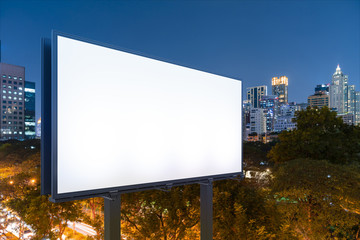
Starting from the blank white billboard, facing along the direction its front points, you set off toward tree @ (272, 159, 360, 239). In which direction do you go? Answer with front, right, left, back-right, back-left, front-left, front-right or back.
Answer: left

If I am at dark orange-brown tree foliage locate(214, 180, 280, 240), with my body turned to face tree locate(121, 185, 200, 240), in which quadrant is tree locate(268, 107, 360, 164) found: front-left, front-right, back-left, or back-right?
back-right

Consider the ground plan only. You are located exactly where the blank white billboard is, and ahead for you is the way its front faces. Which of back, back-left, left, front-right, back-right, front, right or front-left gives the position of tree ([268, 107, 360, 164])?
left

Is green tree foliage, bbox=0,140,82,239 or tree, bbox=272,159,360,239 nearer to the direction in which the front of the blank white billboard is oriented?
the tree

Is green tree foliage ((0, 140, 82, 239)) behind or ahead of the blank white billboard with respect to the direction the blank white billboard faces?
behind

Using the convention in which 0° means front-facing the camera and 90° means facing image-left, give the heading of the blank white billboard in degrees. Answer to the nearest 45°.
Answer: approximately 315°

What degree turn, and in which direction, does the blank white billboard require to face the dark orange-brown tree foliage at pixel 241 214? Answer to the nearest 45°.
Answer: approximately 90° to its left

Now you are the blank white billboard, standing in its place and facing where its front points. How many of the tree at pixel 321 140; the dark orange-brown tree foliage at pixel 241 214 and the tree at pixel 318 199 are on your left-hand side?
3
